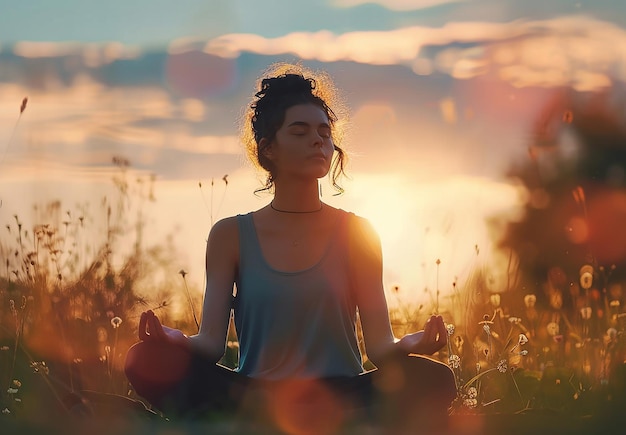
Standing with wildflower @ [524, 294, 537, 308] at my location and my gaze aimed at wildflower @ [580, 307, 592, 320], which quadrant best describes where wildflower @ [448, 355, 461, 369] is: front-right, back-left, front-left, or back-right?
back-right

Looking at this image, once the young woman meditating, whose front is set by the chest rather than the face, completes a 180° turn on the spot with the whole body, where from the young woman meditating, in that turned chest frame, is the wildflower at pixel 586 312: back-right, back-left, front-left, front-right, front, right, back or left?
front-right

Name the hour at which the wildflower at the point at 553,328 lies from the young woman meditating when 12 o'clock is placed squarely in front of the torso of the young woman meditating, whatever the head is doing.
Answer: The wildflower is roughly at 8 o'clock from the young woman meditating.

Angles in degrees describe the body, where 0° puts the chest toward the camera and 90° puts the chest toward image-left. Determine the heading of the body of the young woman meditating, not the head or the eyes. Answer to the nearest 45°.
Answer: approximately 0°

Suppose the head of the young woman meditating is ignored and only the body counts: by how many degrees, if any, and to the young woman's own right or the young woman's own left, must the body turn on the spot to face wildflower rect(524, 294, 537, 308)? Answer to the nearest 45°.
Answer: approximately 135° to the young woman's own left

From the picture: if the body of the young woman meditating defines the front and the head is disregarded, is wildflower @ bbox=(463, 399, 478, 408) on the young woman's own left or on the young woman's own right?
on the young woman's own left

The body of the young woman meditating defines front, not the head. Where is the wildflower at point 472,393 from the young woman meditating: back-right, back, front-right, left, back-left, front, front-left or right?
back-left

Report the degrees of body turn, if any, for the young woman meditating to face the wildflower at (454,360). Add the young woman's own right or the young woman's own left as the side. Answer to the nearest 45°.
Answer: approximately 135° to the young woman's own left

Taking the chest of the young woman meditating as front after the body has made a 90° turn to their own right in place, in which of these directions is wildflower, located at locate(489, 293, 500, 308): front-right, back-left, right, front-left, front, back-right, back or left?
back-right
